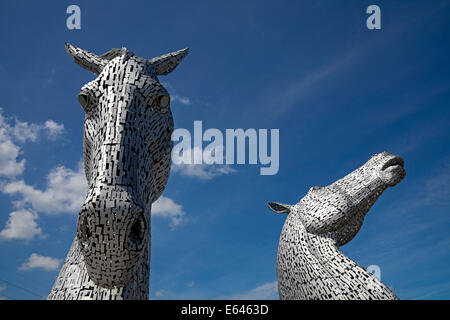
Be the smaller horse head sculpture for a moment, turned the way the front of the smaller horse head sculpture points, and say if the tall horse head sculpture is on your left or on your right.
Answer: on your right

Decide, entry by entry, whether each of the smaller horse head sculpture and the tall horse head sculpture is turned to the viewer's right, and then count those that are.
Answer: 1

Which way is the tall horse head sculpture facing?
toward the camera

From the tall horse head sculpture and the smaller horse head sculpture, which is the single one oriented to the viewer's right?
the smaller horse head sculpture

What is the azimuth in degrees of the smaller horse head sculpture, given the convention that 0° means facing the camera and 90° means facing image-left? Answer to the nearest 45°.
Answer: approximately 270°
